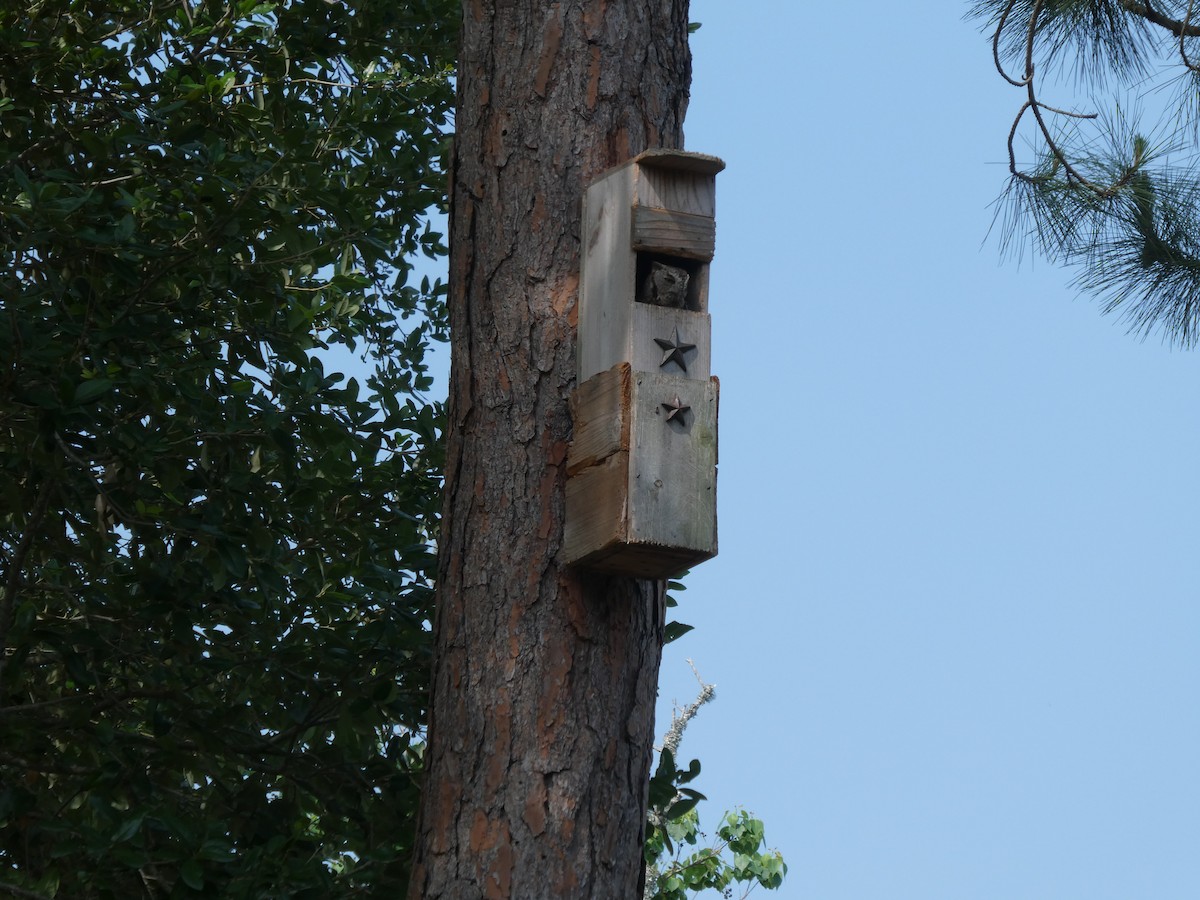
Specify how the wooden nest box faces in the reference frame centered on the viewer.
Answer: facing the viewer and to the right of the viewer
